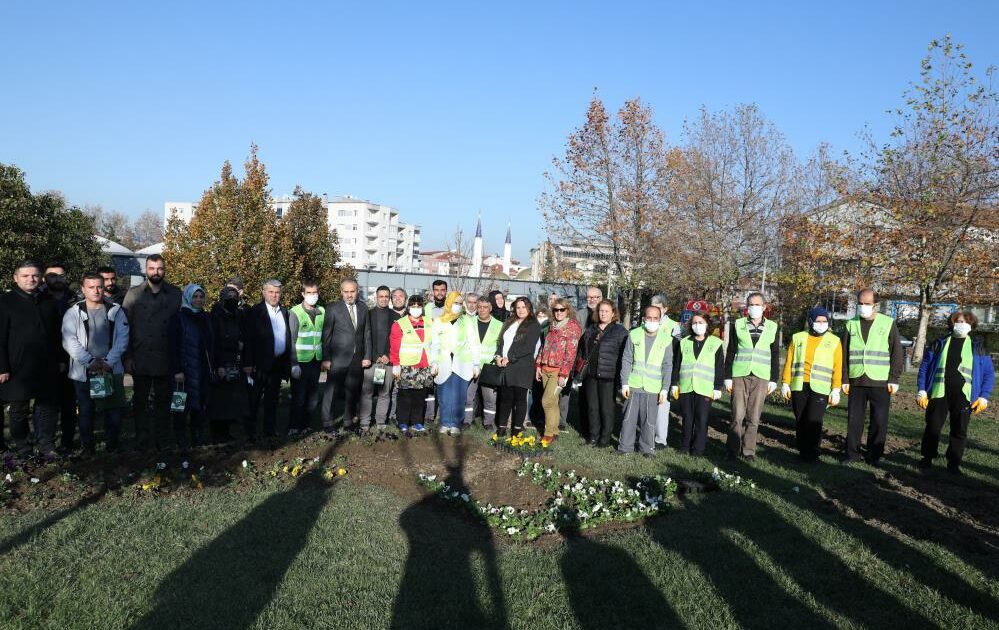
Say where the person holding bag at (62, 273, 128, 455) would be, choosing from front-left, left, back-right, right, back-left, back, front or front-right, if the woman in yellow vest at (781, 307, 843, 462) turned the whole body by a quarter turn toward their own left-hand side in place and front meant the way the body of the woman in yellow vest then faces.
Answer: back-right

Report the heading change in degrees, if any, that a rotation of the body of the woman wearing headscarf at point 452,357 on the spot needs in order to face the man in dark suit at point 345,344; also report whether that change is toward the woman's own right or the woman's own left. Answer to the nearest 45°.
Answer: approximately 90° to the woman's own right

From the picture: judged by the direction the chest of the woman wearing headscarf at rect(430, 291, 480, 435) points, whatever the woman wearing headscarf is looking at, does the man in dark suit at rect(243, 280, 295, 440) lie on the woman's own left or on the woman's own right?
on the woman's own right

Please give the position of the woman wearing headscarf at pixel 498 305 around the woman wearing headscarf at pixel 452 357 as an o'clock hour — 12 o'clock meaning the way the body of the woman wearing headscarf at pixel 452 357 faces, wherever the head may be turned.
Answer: the woman wearing headscarf at pixel 498 305 is roughly at 7 o'clock from the woman wearing headscarf at pixel 452 357.

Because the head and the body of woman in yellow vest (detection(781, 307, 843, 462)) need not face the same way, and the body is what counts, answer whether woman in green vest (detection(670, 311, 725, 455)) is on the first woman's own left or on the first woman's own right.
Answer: on the first woman's own right

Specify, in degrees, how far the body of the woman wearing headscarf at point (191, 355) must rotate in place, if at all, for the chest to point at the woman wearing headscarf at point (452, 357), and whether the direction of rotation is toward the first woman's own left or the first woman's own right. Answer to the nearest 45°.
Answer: approximately 45° to the first woman's own left

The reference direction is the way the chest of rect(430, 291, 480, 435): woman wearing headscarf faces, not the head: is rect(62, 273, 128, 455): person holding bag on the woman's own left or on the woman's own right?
on the woman's own right

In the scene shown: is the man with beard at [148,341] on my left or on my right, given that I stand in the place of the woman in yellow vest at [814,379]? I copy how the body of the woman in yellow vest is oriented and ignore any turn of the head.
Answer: on my right

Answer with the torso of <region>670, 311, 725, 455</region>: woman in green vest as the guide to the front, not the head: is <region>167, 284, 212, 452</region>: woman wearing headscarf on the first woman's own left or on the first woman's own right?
on the first woman's own right

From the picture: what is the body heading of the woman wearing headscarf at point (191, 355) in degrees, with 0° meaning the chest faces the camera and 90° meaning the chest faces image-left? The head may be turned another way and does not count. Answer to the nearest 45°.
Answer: approximately 315°

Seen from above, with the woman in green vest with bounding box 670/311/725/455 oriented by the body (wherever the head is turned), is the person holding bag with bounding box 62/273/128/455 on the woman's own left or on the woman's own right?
on the woman's own right

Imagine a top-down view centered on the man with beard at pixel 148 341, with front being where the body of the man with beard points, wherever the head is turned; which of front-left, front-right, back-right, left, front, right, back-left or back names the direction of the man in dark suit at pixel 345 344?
left

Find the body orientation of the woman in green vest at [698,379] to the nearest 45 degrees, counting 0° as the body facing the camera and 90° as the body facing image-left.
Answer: approximately 0°
